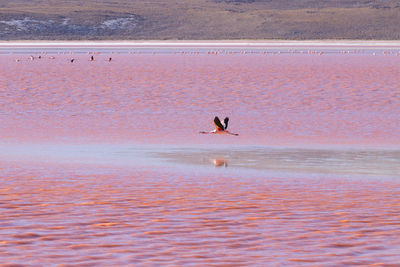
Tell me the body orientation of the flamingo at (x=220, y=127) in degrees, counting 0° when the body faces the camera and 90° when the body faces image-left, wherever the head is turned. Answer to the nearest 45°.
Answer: approximately 90°
